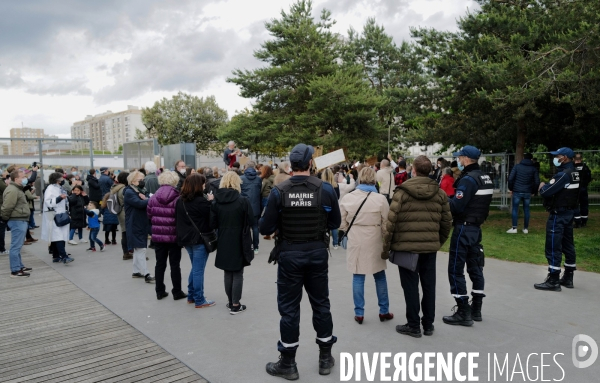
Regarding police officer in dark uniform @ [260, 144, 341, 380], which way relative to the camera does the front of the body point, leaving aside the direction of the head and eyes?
away from the camera

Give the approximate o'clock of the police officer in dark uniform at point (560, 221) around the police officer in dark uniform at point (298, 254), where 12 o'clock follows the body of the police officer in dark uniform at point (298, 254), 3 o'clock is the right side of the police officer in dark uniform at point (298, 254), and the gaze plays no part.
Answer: the police officer in dark uniform at point (560, 221) is roughly at 2 o'clock from the police officer in dark uniform at point (298, 254).

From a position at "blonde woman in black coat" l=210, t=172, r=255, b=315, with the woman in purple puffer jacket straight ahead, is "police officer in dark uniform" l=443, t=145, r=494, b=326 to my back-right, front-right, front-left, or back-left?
back-right

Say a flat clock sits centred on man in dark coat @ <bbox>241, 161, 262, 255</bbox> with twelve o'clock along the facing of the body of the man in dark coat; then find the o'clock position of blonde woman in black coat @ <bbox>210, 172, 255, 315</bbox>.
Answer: The blonde woman in black coat is roughly at 6 o'clock from the man in dark coat.

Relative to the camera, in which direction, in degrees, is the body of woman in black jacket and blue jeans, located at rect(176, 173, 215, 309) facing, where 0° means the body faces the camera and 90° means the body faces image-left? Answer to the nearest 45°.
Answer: approximately 225°

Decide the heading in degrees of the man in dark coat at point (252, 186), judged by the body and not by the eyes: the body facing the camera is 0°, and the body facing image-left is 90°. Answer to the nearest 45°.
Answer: approximately 180°

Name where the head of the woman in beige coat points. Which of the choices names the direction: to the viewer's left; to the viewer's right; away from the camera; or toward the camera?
away from the camera

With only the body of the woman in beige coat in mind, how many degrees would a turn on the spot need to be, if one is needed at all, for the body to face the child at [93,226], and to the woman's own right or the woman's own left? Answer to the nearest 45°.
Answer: approximately 45° to the woman's own left

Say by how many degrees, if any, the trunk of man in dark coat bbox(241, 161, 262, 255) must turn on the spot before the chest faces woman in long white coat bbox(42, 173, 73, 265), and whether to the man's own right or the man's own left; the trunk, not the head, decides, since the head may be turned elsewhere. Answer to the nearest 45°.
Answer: approximately 90° to the man's own left

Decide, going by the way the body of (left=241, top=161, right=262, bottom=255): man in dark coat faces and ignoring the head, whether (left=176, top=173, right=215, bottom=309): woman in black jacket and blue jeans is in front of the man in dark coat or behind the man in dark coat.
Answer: behind

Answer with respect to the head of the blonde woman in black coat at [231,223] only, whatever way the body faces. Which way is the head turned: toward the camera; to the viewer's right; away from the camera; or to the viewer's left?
away from the camera

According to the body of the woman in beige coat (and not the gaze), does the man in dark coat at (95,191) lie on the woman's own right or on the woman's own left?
on the woman's own left

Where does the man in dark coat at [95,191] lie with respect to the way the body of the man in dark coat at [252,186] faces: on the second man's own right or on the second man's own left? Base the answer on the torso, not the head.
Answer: on the second man's own left

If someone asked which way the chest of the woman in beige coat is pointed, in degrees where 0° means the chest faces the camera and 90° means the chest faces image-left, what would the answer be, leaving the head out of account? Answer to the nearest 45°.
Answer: approximately 180°
